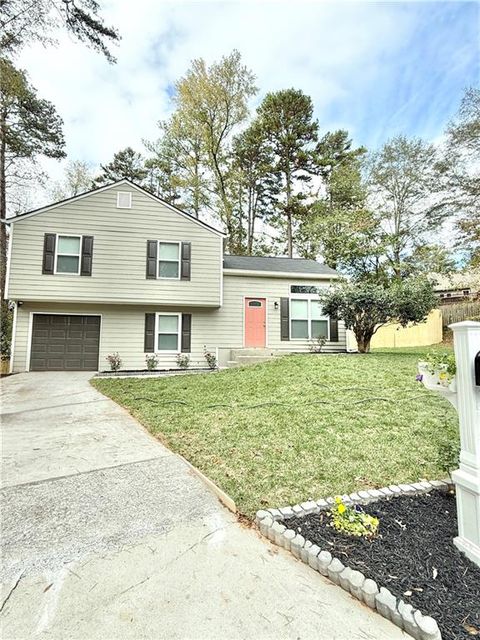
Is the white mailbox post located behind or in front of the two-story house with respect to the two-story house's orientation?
in front

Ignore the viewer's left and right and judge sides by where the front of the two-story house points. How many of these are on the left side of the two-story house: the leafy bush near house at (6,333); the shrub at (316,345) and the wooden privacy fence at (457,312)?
2

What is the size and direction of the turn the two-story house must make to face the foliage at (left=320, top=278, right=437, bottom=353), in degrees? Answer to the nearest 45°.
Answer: approximately 90° to its left

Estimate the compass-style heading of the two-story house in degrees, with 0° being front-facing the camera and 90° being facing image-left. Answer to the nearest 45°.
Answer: approximately 0°

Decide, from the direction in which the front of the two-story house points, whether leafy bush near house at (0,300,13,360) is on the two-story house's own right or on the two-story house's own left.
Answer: on the two-story house's own right

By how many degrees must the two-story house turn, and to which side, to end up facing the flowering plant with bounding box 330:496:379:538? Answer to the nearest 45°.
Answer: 0° — it already faces it

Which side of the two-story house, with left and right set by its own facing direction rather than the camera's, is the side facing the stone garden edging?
front

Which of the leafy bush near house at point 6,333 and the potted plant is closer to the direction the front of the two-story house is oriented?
the potted plant

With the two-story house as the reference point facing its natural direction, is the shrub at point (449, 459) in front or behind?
in front

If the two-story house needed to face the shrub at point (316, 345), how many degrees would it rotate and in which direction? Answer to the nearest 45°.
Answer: approximately 90° to its left

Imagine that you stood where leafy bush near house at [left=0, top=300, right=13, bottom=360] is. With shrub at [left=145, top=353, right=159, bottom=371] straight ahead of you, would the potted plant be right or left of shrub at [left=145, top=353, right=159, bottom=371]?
right
